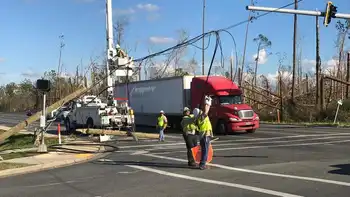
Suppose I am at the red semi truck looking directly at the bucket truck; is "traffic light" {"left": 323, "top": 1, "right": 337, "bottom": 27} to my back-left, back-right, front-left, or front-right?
back-left

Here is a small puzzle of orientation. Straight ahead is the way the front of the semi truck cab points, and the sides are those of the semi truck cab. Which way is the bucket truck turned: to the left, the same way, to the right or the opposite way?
the opposite way

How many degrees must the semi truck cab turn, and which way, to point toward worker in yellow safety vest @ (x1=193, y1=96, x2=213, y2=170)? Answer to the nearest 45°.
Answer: approximately 45° to its right

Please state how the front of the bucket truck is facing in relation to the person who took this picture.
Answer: facing away from the viewer and to the left of the viewer

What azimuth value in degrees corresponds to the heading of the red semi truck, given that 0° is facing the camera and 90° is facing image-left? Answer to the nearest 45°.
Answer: approximately 315°

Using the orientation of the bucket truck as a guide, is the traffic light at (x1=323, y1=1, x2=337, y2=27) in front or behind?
behind

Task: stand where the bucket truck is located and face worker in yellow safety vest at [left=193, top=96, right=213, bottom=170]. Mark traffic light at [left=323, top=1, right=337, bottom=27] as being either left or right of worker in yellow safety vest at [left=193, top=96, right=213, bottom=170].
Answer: left

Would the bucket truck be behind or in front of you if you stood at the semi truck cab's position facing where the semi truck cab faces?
behind

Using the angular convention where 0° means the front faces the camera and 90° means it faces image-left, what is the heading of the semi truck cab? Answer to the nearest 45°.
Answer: approximately 315°

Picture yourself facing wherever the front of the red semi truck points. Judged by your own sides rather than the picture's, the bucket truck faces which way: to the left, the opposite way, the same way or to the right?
the opposite way
